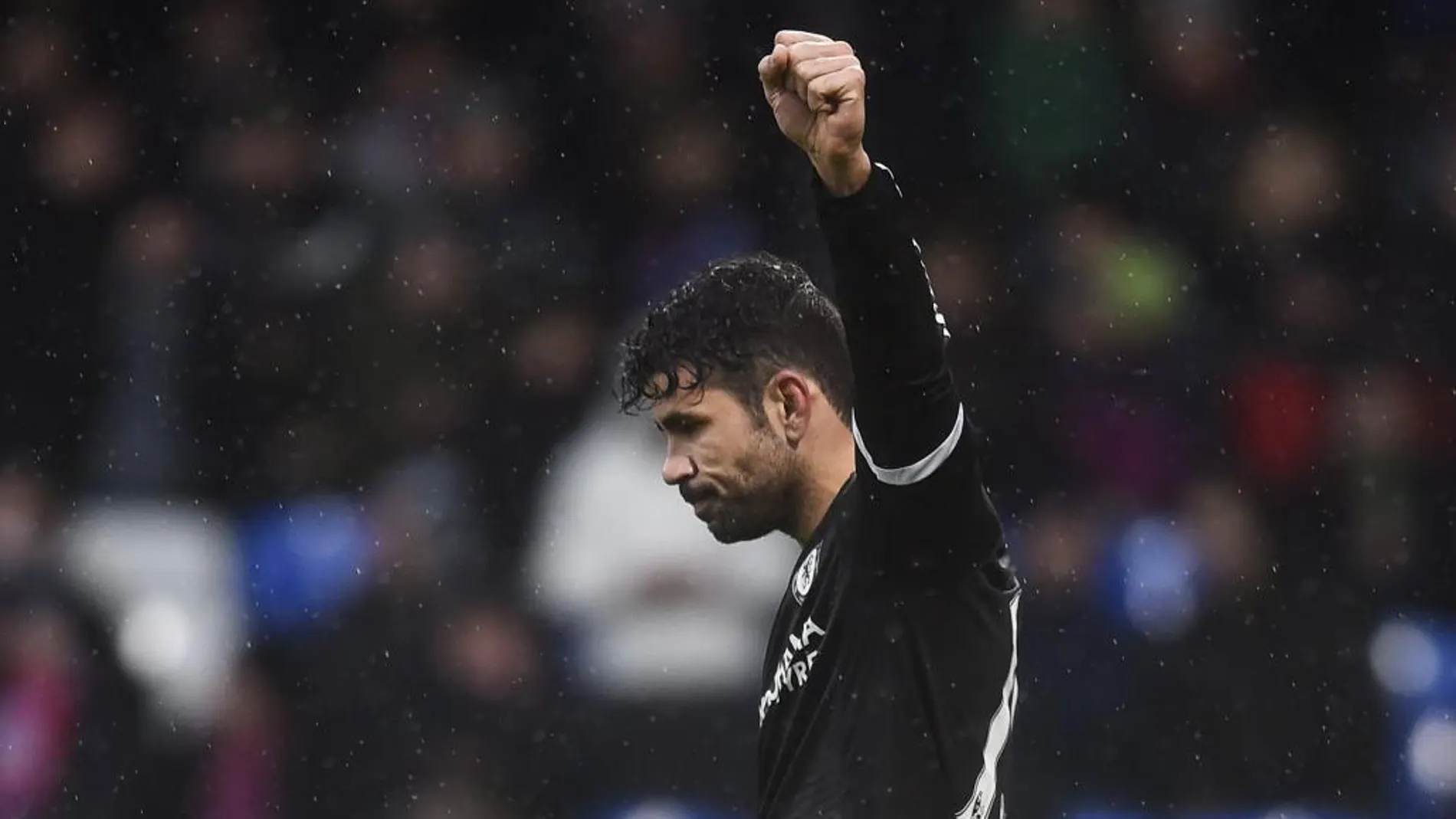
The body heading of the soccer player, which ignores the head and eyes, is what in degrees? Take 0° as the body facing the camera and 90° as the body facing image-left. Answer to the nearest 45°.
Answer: approximately 90°
